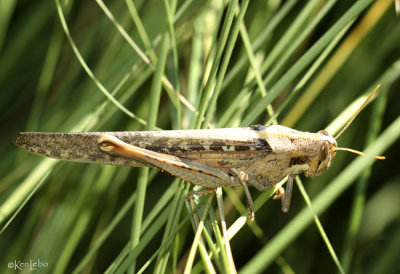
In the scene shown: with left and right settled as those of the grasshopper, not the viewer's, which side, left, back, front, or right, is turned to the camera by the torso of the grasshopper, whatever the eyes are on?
right
